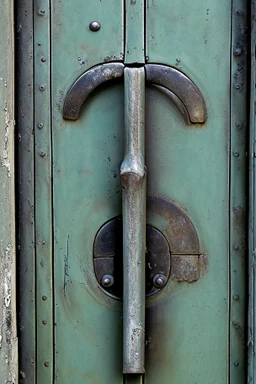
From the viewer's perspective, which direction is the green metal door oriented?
toward the camera
